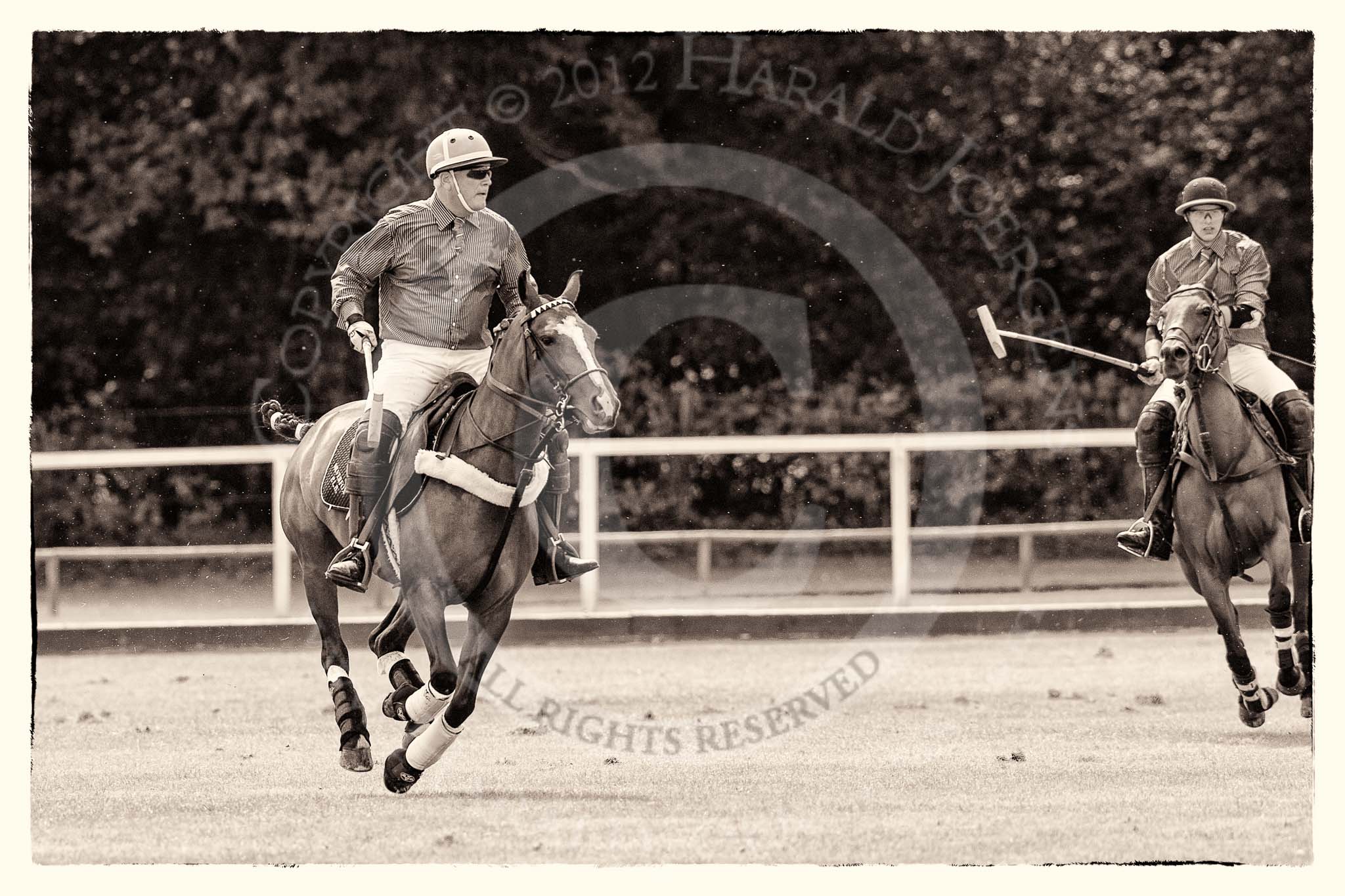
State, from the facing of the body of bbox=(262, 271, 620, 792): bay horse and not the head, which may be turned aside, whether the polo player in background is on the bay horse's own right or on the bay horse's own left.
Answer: on the bay horse's own left

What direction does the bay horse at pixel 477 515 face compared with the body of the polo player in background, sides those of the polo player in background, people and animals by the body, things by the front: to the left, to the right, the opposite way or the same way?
to the left

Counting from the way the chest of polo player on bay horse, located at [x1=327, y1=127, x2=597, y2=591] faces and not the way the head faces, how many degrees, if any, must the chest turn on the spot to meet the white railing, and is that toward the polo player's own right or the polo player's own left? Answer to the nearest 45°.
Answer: approximately 135° to the polo player's own left

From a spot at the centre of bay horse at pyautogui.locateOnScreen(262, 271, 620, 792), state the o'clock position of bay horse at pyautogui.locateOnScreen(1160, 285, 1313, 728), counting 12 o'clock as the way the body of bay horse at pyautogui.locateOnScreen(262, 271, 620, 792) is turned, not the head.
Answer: bay horse at pyautogui.locateOnScreen(1160, 285, 1313, 728) is roughly at 10 o'clock from bay horse at pyautogui.locateOnScreen(262, 271, 620, 792).

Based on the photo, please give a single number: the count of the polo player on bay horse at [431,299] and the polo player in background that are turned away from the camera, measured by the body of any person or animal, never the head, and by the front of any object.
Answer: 0

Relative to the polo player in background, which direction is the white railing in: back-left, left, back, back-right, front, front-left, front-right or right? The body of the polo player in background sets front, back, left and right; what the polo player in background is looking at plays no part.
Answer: back-right

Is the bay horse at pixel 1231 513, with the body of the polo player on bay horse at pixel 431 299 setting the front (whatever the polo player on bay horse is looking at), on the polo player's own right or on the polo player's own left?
on the polo player's own left

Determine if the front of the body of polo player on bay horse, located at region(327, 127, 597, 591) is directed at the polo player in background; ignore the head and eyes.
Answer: no

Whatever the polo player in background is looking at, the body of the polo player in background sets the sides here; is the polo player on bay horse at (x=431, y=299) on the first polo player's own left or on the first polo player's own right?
on the first polo player's own right

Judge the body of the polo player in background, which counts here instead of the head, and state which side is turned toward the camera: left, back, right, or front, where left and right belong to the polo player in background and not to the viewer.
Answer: front

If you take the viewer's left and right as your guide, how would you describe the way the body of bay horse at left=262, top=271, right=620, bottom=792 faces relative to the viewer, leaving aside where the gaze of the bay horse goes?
facing the viewer and to the right of the viewer

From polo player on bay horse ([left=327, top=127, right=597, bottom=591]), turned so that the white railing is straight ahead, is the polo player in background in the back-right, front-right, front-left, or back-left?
front-right

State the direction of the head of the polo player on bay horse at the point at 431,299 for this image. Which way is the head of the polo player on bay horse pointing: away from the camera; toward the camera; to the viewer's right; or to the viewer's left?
to the viewer's right

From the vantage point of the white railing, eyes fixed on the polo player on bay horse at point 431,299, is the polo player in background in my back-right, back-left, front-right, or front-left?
front-left

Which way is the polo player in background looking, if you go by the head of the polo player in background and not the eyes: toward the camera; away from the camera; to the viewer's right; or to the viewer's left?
toward the camera
